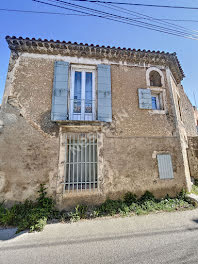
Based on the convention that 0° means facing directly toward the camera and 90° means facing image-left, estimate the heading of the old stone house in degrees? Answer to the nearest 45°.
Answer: approximately 0°

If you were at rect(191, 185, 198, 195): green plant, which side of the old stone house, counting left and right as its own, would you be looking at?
left
